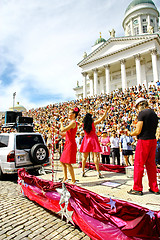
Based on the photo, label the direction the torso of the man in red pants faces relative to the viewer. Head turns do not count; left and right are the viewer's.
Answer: facing away from the viewer and to the left of the viewer

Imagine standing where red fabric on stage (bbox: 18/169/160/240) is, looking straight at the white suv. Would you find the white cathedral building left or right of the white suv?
right

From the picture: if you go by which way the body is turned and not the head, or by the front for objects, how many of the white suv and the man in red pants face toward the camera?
0

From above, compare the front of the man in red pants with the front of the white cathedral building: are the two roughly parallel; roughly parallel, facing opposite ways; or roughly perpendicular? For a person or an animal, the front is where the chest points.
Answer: roughly perpendicular

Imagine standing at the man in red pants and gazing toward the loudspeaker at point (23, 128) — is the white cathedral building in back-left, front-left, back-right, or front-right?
front-right

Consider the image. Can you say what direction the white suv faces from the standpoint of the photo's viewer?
facing away from the viewer and to the left of the viewer
